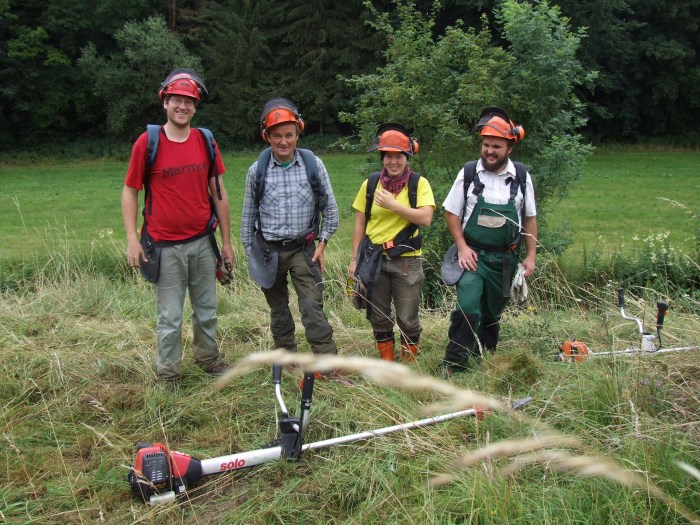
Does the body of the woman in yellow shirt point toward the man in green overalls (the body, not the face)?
no

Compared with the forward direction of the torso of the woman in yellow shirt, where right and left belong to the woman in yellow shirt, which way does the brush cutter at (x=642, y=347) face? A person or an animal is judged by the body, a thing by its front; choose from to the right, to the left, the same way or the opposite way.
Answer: to the left

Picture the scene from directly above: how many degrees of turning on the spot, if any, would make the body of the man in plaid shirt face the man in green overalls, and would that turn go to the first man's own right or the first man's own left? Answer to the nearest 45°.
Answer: approximately 90° to the first man's own left

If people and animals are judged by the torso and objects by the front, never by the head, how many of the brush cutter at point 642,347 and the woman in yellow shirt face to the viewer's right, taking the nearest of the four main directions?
1

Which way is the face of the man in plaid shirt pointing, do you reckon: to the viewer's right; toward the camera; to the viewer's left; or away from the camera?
toward the camera

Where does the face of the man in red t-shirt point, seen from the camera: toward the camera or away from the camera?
toward the camera

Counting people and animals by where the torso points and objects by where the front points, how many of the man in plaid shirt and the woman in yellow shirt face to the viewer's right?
0

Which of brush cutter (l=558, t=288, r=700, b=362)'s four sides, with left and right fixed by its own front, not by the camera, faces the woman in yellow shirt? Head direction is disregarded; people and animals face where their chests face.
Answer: back

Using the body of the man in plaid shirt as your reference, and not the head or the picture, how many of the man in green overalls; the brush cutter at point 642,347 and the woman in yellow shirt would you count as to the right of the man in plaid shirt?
0

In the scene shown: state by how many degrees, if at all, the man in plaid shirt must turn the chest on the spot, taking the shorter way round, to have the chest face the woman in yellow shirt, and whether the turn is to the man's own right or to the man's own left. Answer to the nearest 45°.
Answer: approximately 90° to the man's own left

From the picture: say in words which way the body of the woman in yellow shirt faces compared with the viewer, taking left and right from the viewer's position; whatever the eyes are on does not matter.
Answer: facing the viewer

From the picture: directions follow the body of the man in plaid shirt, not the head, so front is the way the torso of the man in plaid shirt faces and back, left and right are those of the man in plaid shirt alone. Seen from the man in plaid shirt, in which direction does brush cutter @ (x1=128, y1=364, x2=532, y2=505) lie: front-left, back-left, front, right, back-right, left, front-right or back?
front

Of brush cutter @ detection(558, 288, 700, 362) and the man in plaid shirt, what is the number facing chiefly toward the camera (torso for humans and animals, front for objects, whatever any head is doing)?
1

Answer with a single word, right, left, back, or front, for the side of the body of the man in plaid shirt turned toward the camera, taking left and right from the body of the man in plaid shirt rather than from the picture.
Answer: front

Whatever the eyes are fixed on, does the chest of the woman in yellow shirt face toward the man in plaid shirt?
no

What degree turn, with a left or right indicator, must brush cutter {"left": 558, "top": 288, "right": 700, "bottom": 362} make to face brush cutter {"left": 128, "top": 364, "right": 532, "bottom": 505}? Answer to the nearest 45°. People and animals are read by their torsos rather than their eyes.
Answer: approximately 135° to its right

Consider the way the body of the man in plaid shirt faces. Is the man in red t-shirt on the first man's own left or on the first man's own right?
on the first man's own right

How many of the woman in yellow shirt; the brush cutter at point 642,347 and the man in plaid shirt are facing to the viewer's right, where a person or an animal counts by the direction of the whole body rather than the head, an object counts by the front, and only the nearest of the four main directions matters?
1

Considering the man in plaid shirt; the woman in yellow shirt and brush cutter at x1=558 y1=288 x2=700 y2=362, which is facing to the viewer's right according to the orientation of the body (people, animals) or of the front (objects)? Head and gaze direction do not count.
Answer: the brush cutter

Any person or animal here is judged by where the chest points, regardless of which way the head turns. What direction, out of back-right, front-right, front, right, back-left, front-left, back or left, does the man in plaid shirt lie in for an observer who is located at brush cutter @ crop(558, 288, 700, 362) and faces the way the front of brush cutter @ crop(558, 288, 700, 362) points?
back

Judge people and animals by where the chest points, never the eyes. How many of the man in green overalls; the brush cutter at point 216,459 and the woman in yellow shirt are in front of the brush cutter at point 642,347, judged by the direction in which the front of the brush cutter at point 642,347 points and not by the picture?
0

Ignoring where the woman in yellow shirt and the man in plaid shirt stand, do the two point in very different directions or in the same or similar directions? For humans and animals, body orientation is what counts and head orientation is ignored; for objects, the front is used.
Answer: same or similar directions
